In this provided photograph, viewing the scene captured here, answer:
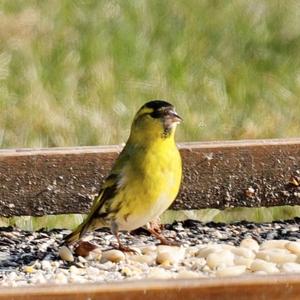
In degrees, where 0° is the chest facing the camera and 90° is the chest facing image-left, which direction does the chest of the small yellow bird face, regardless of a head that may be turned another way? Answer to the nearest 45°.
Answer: approximately 315°

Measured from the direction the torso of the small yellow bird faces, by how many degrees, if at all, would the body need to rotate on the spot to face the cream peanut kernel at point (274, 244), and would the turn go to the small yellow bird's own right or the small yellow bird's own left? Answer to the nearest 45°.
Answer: approximately 45° to the small yellow bird's own left

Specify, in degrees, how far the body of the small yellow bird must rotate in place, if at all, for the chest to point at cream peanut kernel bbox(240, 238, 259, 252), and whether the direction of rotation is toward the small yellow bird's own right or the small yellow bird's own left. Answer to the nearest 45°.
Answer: approximately 45° to the small yellow bird's own left

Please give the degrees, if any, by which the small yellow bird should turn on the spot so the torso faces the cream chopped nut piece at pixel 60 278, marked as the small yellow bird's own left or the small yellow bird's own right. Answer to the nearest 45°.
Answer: approximately 90° to the small yellow bird's own right

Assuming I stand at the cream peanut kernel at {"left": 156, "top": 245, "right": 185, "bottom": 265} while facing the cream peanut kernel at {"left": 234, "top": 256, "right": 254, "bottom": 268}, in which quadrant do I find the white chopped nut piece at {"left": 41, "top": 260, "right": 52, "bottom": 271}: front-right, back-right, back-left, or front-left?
back-right

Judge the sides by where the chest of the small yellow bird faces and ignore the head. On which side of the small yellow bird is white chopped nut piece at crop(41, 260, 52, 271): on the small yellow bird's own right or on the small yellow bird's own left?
on the small yellow bird's own right
